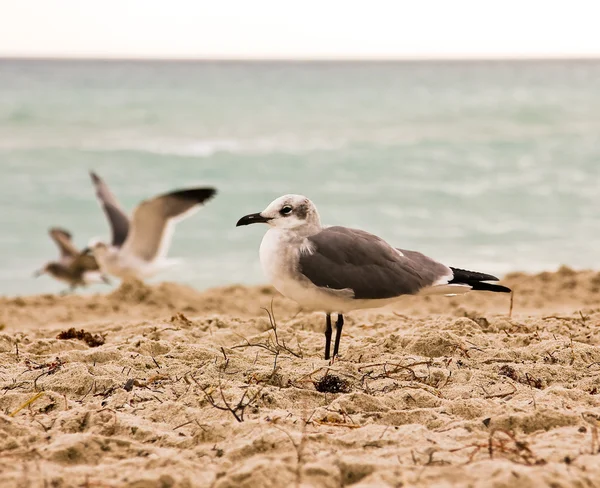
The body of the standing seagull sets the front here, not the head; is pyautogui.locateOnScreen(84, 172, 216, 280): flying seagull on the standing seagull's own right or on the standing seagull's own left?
on the standing seagull's own right

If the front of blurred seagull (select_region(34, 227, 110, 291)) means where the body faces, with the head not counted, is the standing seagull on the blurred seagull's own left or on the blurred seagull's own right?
on the blurred seagull's own left

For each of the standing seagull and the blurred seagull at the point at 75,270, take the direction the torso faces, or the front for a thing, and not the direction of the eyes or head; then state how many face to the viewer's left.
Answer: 2

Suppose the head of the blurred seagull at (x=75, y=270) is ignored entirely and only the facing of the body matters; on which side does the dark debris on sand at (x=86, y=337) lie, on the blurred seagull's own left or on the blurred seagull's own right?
on the blurred seagull's own left

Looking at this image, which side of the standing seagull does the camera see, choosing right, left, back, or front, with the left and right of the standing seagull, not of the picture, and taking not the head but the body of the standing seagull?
left

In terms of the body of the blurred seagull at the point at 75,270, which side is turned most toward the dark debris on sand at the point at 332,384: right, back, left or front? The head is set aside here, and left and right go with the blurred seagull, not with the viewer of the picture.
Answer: left

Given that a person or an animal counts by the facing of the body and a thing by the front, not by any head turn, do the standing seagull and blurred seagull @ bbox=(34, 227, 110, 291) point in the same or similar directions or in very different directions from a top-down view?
same or similar directions

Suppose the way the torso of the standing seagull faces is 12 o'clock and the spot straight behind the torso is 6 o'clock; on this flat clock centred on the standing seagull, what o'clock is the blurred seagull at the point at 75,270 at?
The blurred seagull is roughly at 2 o'clock from the standing seagull.

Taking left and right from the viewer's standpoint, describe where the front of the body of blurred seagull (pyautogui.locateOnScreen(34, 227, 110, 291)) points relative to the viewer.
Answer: facing to the left of the viewer

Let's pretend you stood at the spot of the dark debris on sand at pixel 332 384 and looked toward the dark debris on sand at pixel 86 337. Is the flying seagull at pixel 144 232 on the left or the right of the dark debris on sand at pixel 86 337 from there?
right

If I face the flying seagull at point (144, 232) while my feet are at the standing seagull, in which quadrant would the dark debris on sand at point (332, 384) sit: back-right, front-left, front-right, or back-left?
back-left
